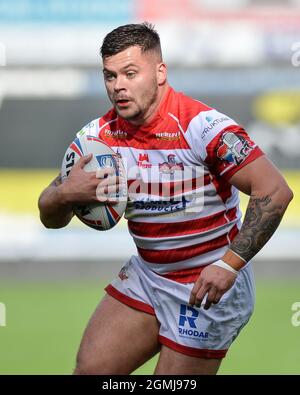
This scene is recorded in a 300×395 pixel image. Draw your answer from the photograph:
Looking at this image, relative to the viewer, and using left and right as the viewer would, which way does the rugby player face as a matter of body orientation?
facing the viewer and to the left of the viewer

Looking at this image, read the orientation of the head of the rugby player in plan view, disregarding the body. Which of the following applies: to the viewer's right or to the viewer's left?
to the viewer's left
